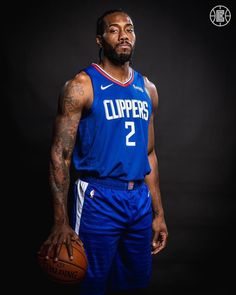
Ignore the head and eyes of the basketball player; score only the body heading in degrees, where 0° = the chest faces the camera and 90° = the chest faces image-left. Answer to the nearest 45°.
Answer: approximately 315°
